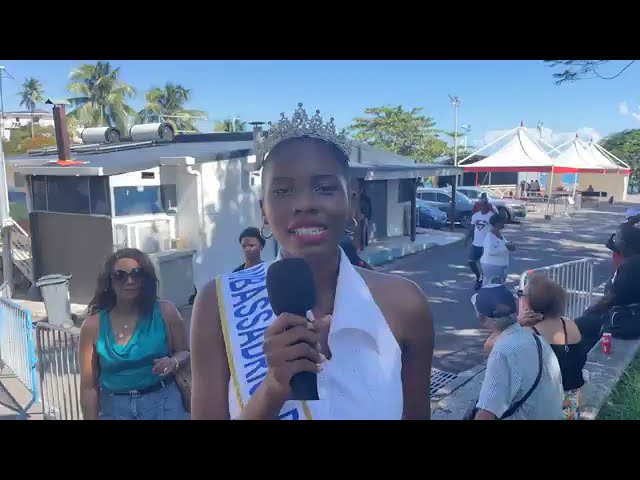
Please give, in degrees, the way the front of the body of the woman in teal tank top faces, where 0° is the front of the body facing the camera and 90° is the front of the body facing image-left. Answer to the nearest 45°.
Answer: approximately 0°

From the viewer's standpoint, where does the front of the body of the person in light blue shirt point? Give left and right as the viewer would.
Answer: facing away from the viewer and to the left of the viewer

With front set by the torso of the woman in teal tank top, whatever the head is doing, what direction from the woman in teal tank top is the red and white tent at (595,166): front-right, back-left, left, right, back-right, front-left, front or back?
left

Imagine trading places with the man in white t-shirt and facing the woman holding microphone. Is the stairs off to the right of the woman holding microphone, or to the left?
right

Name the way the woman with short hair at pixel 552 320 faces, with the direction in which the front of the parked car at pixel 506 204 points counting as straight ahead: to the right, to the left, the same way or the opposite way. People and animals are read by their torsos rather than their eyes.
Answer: the opposite way

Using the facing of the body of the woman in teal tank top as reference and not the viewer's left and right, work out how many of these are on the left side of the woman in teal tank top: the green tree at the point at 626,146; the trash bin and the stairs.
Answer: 1

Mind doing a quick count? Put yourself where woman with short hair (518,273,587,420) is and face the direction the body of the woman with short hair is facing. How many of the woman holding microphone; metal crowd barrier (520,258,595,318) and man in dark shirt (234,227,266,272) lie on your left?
2
